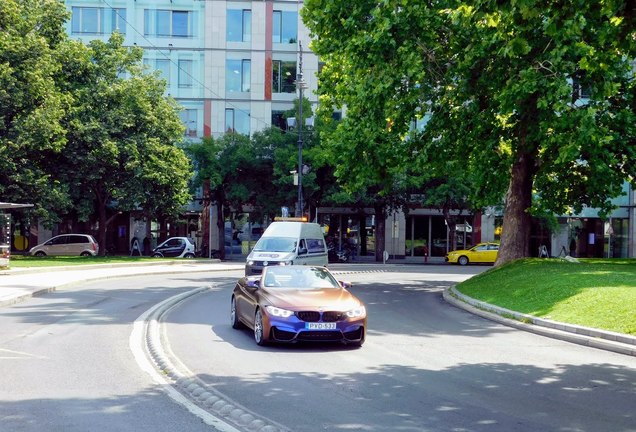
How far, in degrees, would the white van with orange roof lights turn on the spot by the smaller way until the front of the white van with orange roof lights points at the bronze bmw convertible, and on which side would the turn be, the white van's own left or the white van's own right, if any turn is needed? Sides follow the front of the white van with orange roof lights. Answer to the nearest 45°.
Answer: approximately 45° to the white van's own left

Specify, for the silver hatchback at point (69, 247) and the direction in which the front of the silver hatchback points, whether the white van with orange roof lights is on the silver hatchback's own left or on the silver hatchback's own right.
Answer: on the silver hatchback's own left

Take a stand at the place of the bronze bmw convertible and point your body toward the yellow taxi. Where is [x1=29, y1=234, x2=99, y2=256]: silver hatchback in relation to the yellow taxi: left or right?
left

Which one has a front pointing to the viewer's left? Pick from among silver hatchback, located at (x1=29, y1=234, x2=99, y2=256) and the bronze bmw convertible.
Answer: the silver hatchback

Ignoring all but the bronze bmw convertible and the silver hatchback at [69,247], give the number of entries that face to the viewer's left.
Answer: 1

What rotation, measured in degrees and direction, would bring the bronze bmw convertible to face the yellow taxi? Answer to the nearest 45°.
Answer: approximately 135° to its left

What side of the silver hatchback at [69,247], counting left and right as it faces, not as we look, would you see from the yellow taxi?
back

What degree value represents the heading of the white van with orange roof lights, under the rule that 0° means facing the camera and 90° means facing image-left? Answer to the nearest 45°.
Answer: approximately 45°

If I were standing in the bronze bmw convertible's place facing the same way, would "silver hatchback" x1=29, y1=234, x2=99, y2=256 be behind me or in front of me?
behind

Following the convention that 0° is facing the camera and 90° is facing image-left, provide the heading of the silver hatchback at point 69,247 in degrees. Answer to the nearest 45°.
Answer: approximately 90°

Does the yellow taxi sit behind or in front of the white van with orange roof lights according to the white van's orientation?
behind

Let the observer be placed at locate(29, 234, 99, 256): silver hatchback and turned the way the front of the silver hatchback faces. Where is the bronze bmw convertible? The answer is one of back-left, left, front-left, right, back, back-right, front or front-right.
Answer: left

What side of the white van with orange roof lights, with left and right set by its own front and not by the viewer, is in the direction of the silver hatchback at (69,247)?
right
